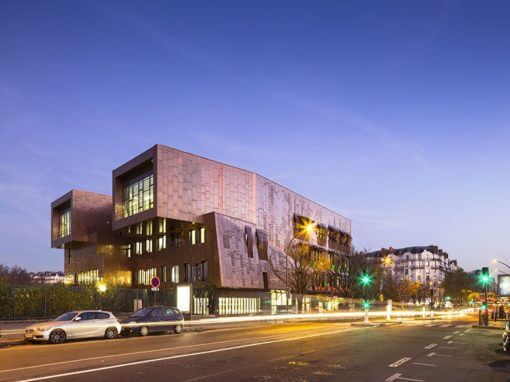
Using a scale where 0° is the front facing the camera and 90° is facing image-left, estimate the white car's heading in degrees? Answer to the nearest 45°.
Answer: approximately 45°

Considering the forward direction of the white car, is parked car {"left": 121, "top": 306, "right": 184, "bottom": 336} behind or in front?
behind

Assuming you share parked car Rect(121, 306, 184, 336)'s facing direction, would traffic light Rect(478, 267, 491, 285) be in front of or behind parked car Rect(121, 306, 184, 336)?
behind

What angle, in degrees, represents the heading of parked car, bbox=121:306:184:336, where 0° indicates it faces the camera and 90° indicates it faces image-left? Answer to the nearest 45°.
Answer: approximately 45°

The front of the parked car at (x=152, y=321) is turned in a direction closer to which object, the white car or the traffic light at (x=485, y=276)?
the white car

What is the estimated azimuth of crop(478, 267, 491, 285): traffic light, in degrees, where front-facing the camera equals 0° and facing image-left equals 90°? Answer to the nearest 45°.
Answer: approximately 0°

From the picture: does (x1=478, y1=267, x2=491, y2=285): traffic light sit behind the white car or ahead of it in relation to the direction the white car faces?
behind
